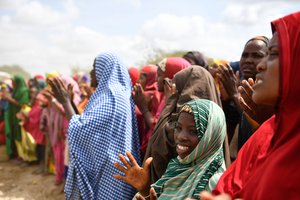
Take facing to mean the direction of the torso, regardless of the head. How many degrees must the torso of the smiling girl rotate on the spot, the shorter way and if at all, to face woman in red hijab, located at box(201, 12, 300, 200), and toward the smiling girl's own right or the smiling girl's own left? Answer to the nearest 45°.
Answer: approximately 45° to the smiling girl's own left

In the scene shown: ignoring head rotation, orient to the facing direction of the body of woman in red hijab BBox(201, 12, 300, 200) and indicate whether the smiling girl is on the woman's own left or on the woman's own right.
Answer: on the woman's own right

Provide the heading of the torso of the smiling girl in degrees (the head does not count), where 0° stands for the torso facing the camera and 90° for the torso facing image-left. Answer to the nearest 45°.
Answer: approximately 45°

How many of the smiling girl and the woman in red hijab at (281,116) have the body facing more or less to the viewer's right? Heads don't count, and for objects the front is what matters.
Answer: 0

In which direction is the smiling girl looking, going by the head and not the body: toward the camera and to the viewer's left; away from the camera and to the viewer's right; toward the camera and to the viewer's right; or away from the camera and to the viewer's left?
toward the camera and to the viewer's left

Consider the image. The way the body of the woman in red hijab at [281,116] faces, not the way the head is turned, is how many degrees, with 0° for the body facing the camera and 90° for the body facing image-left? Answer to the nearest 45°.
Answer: approximately 90°

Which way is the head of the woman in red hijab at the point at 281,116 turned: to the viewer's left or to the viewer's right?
to the viewer's left
